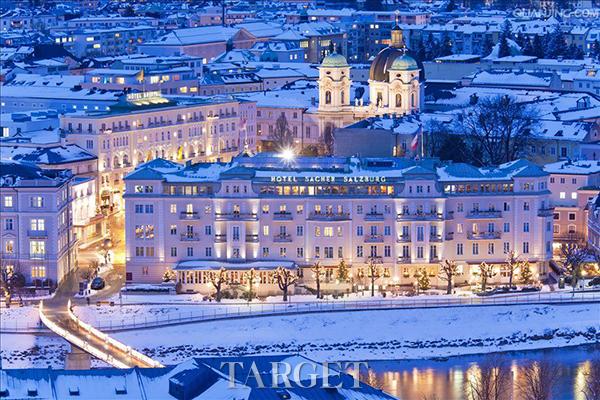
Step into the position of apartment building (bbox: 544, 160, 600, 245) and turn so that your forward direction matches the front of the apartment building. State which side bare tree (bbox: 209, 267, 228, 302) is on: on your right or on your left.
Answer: on your right

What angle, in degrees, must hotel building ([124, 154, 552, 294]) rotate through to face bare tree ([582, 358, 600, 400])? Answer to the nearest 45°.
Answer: approximately 45° to its left

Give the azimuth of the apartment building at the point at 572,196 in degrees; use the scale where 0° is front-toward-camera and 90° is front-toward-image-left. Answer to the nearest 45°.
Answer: approximately 0°

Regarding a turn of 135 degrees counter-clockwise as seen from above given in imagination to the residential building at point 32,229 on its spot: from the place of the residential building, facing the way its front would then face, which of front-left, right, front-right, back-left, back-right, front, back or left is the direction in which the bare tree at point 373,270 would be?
front-right

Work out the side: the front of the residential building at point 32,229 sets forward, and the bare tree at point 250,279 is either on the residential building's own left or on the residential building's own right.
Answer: on the residential building's own left

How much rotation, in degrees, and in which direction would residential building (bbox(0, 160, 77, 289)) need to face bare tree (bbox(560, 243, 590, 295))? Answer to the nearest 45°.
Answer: approximately 90° to its left

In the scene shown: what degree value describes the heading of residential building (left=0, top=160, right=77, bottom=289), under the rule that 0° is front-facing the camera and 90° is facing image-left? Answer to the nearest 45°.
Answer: approximately 0°

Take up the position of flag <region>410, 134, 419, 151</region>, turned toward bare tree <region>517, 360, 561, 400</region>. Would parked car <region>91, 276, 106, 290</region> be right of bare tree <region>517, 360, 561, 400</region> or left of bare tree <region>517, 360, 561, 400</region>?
right

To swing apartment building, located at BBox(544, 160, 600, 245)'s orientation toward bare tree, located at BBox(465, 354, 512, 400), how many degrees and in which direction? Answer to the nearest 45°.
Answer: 0° — it already faces it

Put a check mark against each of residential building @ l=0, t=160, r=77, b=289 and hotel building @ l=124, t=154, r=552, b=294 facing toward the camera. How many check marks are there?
2

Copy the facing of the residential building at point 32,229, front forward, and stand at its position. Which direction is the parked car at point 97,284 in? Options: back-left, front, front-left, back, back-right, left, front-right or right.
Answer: front-left
